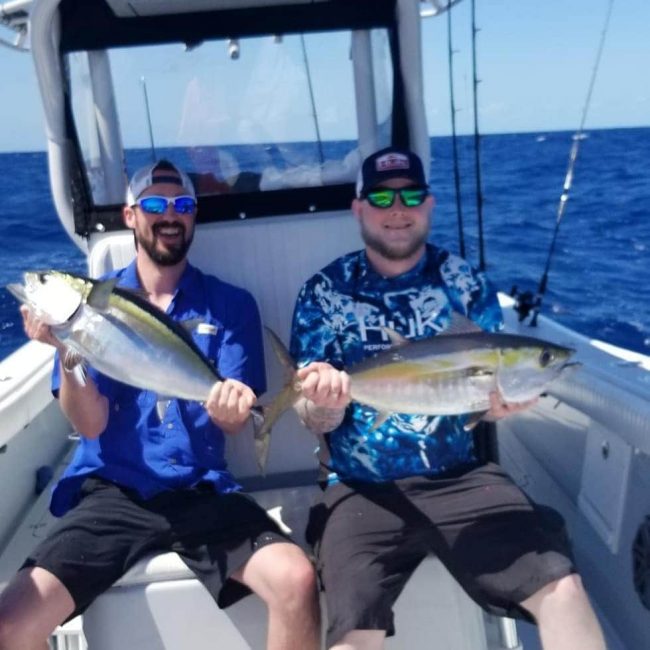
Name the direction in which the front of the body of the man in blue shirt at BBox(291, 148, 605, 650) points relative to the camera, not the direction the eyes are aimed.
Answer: toward the camera

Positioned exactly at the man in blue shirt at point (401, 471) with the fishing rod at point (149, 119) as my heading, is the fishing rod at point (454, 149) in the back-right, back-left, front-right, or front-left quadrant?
front-right

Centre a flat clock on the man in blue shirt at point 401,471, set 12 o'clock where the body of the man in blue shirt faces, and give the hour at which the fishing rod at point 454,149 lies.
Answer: The fishing rod is roughly at 6 o'clock from the man in blue shirt.

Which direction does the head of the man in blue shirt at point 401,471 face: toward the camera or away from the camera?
toward the camera

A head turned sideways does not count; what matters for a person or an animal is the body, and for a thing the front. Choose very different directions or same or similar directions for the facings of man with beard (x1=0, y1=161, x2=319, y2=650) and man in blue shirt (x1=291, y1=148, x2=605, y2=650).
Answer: same or similar directions

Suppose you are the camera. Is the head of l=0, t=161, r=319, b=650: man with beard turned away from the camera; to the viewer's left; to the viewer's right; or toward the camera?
toward the camera

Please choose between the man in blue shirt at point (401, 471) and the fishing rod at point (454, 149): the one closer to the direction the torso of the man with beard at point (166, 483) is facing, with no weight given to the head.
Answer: the man in blue shirt

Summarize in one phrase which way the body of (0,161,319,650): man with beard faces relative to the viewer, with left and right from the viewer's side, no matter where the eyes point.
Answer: facing the viewer

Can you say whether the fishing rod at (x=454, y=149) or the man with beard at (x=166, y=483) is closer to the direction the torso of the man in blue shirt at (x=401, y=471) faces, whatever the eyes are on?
the man with beard
